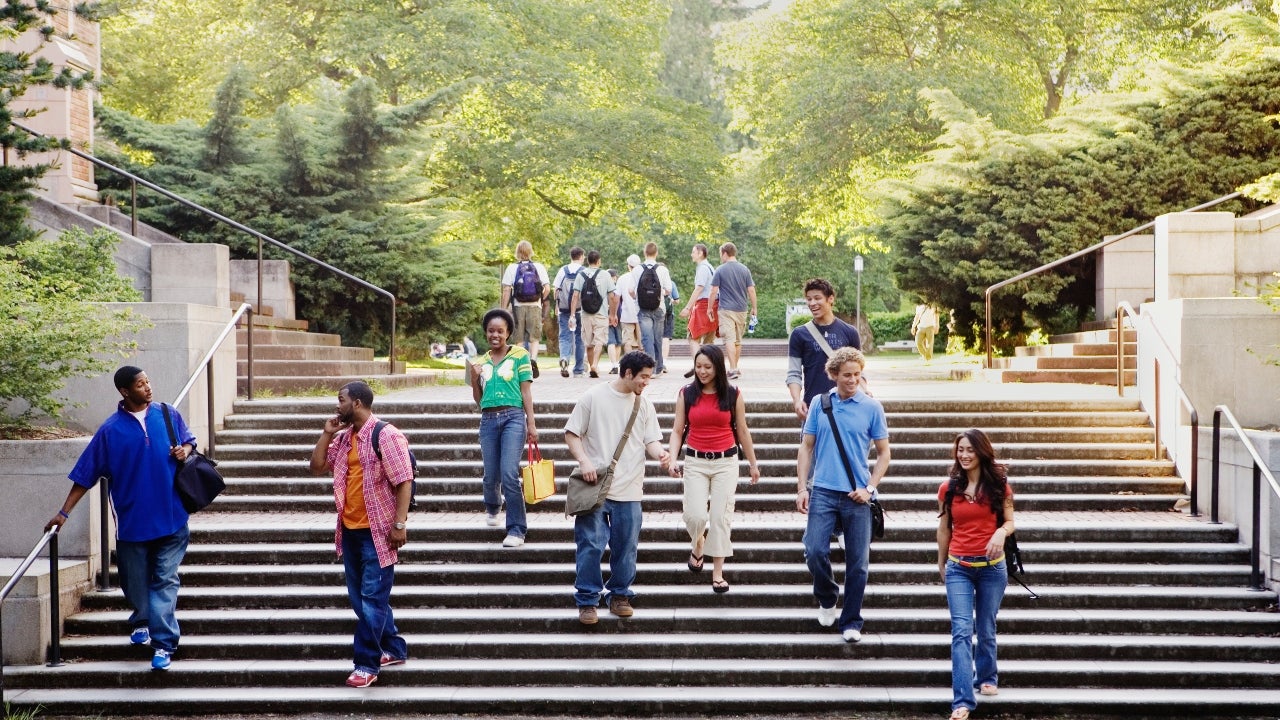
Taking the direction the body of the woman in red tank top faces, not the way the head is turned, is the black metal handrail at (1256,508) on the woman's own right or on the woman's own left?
on the woman's own left

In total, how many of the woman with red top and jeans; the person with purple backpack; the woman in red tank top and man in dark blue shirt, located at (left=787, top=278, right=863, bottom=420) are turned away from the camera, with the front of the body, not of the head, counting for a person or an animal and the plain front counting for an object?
1

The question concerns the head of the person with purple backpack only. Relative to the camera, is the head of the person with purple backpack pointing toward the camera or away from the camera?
away from the camera

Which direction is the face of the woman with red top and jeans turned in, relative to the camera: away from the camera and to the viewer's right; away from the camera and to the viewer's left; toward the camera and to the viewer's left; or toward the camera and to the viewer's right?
toward the camera and to the viewer's left

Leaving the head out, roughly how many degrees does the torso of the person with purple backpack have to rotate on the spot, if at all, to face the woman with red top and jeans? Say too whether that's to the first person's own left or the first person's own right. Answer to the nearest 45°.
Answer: approximately 180°

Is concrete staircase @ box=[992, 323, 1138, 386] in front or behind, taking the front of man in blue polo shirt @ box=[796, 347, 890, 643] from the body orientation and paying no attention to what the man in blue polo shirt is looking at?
behind

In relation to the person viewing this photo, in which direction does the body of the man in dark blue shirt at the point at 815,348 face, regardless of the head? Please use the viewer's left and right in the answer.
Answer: facing the viewer

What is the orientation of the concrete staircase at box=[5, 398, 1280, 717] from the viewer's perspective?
toward the camera

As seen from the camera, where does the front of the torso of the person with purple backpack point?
away from the camera

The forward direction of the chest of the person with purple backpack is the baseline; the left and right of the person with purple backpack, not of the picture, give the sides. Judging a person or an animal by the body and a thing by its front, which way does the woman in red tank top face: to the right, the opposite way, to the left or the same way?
the opposite way

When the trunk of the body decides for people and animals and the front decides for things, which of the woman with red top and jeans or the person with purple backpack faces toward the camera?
the woman with red top and jeans

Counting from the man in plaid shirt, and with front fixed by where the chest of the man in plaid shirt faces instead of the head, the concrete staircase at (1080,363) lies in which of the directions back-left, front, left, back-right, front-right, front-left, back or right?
back

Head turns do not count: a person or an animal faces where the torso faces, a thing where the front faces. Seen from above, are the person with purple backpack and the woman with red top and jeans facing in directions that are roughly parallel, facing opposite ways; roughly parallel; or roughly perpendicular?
roughly parallel, facing opposite ways

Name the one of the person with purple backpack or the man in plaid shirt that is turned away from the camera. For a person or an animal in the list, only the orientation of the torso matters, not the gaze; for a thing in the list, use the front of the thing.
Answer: the person with purple backpack

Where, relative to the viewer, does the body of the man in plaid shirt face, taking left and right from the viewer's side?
facing the viewer and to the left of the viewer

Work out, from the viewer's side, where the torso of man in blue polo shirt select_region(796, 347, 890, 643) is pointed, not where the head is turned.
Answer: toward the camera

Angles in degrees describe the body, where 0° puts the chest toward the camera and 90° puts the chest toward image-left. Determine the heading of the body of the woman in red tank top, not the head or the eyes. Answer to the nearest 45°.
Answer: approximately 0°

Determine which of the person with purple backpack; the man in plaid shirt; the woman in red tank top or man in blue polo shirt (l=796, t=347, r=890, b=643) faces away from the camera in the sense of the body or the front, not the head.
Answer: the person with purple backpack
